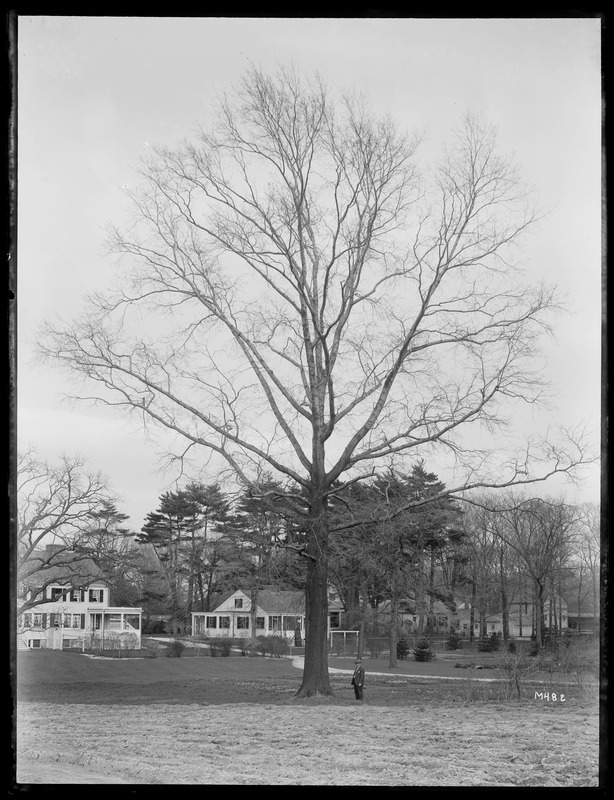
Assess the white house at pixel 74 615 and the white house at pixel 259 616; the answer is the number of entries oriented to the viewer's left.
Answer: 0

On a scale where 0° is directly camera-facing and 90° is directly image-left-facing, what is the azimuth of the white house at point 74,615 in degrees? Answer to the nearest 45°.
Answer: approximately 0°

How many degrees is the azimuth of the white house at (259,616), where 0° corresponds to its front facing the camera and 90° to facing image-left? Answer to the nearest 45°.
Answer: approximately 315°

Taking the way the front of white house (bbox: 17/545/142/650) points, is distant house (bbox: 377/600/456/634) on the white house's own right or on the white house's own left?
on the white house's own left
